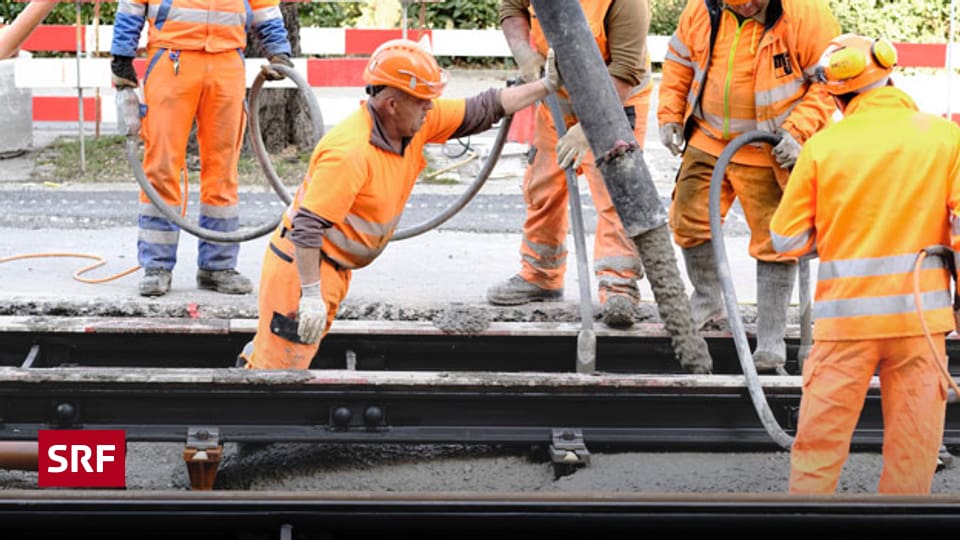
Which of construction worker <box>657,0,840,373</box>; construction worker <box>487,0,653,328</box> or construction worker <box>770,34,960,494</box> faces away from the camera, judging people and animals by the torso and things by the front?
construction worker <box>770,34,960,494</box>

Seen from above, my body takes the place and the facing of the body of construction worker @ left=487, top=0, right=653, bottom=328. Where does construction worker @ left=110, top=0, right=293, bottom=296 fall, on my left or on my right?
on my right

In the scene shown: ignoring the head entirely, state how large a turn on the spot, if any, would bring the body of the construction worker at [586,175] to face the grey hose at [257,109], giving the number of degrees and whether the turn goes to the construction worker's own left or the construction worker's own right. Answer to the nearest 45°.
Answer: approximately 45° to the construction worker's own right

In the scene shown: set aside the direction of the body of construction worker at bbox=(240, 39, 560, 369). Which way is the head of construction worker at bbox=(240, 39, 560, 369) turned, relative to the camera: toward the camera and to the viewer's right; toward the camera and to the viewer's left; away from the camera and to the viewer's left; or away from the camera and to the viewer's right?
toward the camera and to the viewer's right

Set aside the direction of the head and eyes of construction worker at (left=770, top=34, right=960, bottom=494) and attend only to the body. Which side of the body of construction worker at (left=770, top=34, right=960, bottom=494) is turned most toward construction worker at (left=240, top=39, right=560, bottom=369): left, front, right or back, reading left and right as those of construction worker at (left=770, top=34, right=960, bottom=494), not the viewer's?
left

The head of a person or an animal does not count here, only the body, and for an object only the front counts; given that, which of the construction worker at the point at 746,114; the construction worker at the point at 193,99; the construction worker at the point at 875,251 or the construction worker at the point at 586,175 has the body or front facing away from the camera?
the construction worker at the point at 875,251

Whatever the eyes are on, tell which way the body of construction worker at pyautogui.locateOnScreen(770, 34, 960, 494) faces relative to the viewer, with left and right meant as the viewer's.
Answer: facing away from the viewer

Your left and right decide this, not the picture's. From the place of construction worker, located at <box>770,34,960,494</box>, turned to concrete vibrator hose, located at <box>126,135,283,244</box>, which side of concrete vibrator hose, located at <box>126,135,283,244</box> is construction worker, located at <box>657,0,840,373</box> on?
right

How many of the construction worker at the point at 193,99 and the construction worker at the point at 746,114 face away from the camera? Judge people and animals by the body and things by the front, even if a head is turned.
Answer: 0

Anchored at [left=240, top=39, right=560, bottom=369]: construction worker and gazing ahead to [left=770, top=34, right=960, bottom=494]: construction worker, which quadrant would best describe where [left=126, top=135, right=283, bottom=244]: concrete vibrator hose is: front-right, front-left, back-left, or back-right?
back-left

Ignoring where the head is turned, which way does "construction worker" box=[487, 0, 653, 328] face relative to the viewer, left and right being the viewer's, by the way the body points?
facing the viewer and to the left of the viewer
